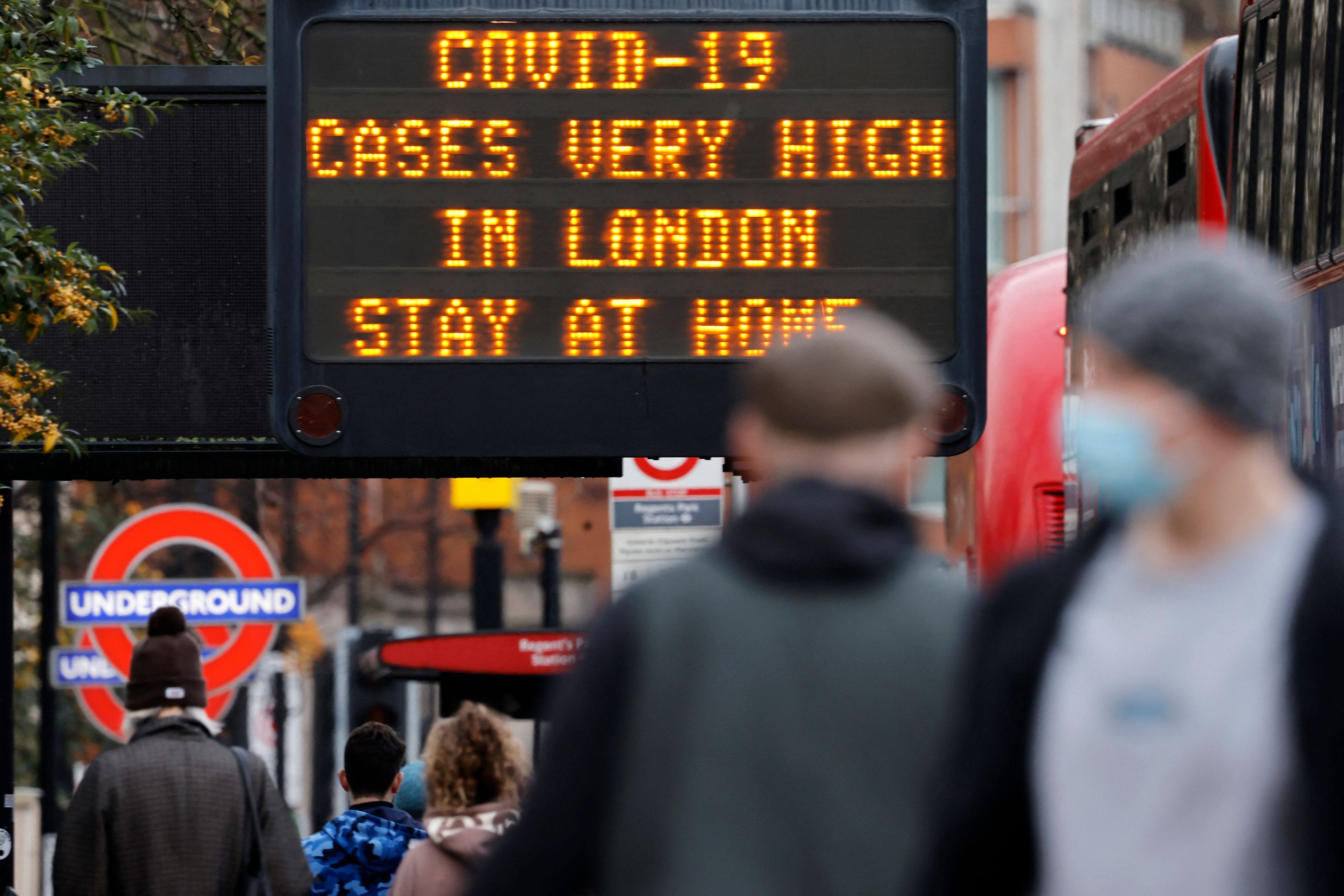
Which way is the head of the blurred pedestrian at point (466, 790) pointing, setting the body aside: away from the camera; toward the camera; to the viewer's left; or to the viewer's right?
away from the camera

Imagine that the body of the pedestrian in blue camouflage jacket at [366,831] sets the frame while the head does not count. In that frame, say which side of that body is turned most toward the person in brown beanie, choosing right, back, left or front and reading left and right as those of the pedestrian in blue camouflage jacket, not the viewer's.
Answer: left

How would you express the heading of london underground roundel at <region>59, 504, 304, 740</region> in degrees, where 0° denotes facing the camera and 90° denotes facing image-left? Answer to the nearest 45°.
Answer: approximately 0°

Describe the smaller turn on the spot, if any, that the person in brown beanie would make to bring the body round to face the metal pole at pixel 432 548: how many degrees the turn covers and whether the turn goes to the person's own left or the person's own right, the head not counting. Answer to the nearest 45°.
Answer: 0° — they already face it

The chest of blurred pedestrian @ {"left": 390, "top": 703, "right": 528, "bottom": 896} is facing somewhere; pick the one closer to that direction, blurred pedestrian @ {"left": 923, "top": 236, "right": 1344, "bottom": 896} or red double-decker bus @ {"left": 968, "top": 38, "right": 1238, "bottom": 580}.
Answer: the red double-decker bus

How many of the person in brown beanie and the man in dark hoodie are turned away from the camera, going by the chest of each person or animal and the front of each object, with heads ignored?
2

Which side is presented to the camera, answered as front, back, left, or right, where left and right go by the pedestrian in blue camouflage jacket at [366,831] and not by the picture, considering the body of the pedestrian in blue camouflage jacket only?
back

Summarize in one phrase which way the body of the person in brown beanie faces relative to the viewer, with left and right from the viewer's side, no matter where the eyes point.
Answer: facing away from the viewer

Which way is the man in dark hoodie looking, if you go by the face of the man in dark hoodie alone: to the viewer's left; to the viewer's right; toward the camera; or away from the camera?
away from the camera

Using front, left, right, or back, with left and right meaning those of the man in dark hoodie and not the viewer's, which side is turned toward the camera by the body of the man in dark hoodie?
back
